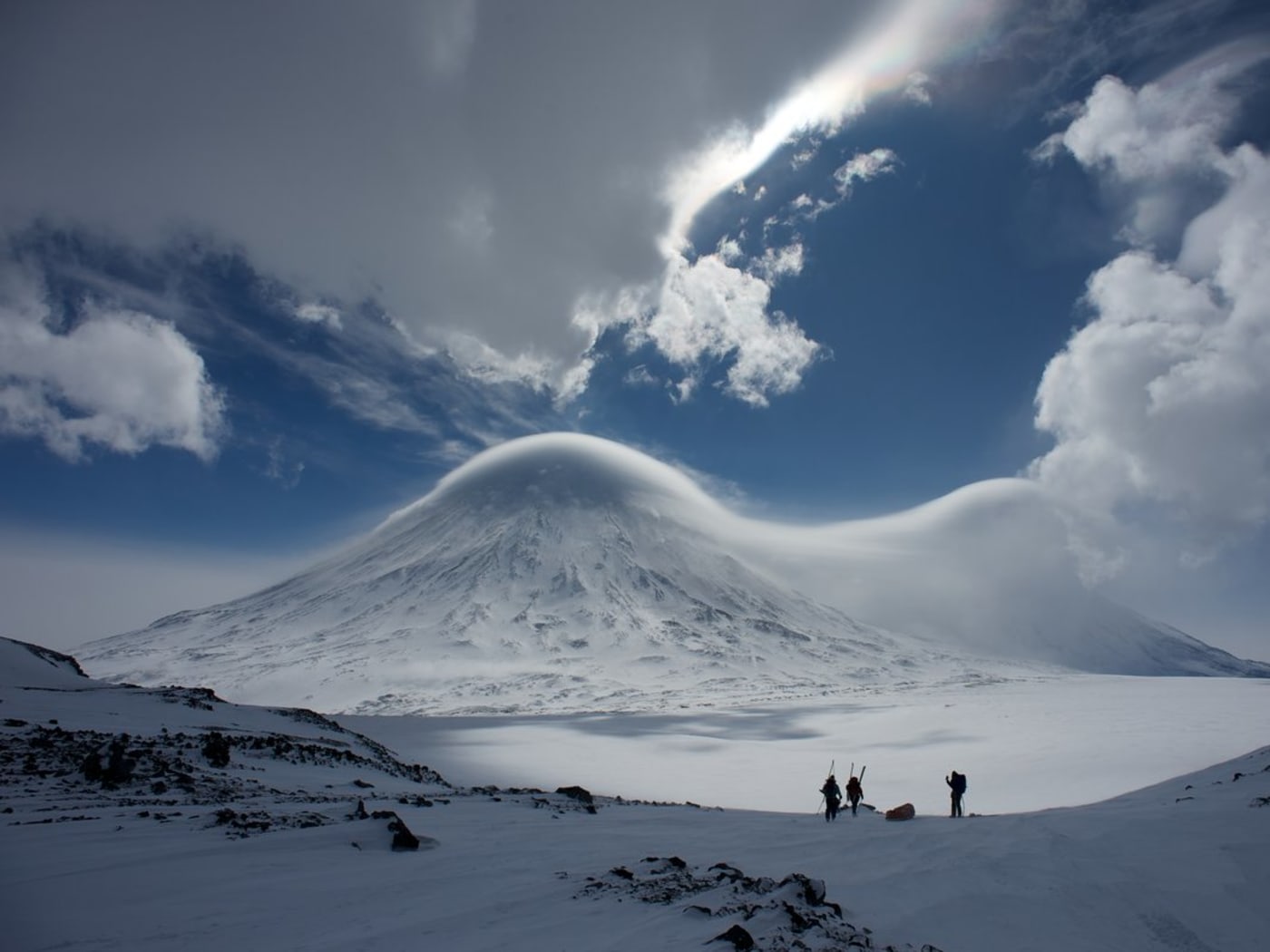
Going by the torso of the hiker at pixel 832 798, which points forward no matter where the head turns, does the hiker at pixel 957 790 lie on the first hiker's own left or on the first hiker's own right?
on the first hiker's own right

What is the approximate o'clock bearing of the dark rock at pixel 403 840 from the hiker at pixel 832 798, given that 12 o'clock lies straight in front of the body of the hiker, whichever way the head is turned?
The dark rock is roughly at 7 o'clock from the hiker.

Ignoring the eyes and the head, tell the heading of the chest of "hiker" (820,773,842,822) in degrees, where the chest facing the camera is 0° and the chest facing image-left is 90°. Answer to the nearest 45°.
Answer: approximately 180°

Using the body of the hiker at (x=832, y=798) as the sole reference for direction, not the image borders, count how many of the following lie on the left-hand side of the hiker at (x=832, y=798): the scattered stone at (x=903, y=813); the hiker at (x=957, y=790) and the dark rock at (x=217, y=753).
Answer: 1

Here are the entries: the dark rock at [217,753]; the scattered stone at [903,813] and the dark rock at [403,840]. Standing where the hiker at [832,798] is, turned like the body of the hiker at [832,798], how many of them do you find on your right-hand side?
1

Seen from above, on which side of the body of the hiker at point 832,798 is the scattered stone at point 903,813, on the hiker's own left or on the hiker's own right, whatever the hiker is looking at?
on the hiker's own right

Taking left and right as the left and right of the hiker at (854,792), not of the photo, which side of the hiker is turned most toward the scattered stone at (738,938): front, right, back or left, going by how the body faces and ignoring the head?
back

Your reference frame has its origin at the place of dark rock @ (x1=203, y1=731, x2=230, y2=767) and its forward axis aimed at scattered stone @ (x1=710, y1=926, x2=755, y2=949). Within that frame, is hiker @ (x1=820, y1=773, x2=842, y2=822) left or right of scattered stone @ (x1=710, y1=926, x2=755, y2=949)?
left

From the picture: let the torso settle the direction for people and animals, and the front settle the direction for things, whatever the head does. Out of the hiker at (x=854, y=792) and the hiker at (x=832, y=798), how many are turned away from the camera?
2

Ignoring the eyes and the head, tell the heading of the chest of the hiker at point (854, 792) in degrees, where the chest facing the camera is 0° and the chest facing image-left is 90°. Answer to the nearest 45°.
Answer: approximately 180°

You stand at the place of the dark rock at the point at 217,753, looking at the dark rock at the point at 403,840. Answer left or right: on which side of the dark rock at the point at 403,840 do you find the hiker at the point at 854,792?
left
